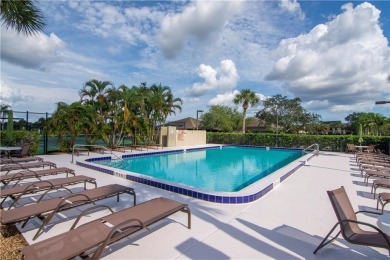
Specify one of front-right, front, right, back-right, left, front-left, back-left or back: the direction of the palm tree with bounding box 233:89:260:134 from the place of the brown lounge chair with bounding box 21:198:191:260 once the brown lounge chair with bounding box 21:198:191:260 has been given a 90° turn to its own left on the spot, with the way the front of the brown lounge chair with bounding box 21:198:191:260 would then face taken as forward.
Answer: right

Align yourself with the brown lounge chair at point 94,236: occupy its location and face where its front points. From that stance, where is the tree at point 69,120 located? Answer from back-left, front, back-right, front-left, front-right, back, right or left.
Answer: front-left

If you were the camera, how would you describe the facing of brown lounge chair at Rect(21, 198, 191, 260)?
facing away from the viewer and to the right of the viewer

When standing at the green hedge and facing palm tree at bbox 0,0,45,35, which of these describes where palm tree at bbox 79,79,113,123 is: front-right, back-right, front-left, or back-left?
front-right

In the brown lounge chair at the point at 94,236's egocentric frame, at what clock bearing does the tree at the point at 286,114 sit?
The tree is roughly at 12 o'clock from the brown lounge chair.

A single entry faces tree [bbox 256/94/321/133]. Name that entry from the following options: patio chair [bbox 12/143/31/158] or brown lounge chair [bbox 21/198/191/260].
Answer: the brown lounge chair

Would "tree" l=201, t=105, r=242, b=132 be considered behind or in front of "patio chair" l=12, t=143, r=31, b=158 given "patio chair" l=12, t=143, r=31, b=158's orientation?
behind

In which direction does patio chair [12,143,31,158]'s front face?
to the viewer's left

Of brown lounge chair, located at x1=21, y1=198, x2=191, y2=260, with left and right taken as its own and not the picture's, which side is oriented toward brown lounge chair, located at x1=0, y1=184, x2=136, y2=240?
left
